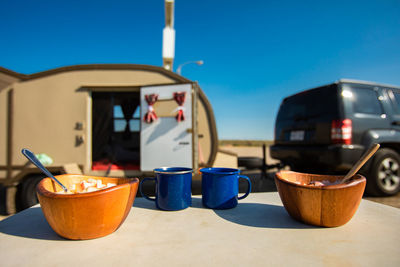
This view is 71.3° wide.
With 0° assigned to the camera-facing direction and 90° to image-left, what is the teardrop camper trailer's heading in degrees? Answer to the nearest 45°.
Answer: approximately 270°

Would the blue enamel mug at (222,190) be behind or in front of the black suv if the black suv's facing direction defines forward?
behind

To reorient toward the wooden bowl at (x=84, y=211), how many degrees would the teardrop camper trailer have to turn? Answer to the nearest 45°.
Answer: approximately 90° to its right

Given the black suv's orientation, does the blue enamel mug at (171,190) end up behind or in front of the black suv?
behind

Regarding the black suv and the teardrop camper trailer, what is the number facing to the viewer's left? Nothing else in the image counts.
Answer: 0

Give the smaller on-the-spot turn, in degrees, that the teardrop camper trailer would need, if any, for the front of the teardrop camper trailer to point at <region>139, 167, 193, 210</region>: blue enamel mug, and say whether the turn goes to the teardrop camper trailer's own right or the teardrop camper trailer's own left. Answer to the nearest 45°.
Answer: approximately 90° to the teardrop camper trailer's own right

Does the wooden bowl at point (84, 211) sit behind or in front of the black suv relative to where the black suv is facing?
behind

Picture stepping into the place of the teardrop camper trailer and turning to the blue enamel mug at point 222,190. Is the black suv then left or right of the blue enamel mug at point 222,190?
left

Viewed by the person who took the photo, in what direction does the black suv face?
facing away from the viewer and to the right of the viewer

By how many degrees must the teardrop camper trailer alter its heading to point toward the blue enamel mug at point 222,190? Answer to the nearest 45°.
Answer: approximately 90° to its right

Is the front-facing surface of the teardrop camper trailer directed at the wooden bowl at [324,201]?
no

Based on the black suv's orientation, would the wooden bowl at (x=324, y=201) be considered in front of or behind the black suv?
behind

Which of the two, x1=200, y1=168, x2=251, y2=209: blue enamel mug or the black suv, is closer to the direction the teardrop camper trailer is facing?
the black suv

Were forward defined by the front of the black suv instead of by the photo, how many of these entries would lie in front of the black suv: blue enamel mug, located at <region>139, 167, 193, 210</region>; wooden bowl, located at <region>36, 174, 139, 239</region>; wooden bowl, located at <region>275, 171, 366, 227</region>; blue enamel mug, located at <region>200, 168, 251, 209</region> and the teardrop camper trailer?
0

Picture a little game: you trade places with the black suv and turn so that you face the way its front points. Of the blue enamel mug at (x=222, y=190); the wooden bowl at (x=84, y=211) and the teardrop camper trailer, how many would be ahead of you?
0
